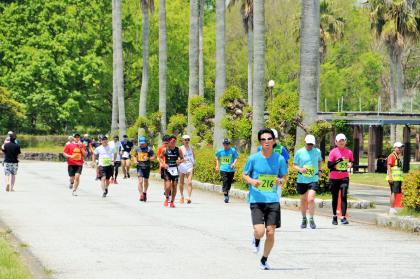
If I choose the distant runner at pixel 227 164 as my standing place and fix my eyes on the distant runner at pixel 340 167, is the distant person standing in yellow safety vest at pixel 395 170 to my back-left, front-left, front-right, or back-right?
front-left

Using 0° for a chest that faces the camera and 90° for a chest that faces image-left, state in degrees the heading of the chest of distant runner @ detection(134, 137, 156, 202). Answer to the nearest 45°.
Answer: approximately 0°

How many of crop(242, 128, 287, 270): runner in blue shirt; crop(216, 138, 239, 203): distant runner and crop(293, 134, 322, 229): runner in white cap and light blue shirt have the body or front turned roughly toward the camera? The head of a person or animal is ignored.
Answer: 3

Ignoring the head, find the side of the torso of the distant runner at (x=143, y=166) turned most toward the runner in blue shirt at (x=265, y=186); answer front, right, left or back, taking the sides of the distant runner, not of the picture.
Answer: front

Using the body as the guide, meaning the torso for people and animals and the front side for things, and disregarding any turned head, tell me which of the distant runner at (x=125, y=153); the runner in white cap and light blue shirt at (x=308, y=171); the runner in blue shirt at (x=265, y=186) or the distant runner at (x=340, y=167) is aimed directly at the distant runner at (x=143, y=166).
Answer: the distant runner at (x=125, y=153)

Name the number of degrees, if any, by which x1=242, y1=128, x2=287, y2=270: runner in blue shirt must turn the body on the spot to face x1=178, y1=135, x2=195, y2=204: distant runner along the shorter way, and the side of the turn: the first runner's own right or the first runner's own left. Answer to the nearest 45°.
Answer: approximately 180°

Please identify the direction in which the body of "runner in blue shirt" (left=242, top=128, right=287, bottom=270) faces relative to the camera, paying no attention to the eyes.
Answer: toward the camera

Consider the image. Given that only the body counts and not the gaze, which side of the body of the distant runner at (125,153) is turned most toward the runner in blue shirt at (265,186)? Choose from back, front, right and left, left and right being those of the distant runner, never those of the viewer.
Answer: front

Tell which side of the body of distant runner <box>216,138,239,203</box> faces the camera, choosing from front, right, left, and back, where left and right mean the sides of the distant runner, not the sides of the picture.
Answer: front

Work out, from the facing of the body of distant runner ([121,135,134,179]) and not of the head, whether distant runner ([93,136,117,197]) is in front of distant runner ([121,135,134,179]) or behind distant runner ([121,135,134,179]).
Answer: in front

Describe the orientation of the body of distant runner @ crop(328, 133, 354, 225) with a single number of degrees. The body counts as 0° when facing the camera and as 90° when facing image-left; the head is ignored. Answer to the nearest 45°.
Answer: approximately 0°

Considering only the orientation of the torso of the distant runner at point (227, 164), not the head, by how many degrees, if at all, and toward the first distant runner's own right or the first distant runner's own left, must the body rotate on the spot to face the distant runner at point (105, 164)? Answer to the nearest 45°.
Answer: approximately 90° to the first distant runner's own right

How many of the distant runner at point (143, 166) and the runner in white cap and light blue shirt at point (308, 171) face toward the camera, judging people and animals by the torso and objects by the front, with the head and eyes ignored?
2
